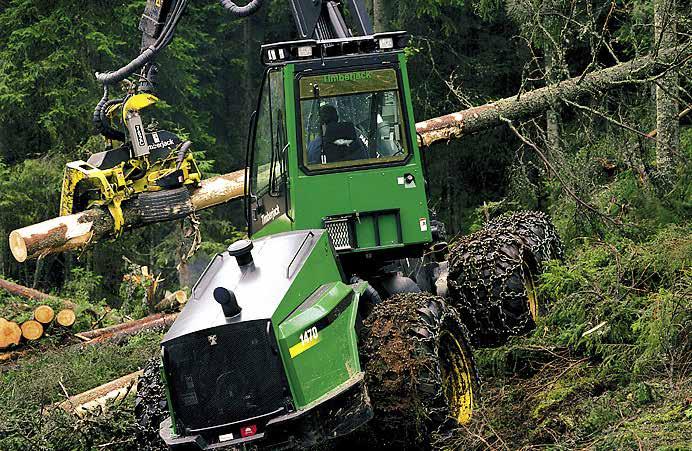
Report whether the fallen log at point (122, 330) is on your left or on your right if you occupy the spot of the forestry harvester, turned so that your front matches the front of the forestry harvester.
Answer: on your left

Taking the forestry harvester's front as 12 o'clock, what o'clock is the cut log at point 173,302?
The cut log is roughly at 10 o'clock from the forestry harvester.

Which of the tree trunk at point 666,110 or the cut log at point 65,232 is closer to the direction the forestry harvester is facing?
the tree trunk

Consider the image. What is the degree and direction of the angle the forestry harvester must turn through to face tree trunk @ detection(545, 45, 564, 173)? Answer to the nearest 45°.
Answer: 0° — it already faces it

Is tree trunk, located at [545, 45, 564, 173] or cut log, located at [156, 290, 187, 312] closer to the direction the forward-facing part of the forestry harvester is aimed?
the tree trunk

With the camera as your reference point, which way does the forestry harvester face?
facing away from the viewer and to the right of the viewer
